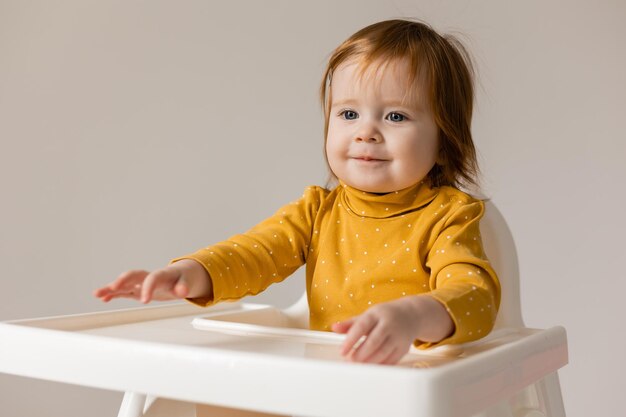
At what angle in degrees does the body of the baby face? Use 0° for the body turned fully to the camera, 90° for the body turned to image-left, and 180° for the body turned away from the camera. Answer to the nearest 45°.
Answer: approximately 45°

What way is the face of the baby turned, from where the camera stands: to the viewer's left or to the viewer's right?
to the viewer's left

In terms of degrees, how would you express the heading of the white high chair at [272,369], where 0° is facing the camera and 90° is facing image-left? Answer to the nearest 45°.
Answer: approximately 45°
